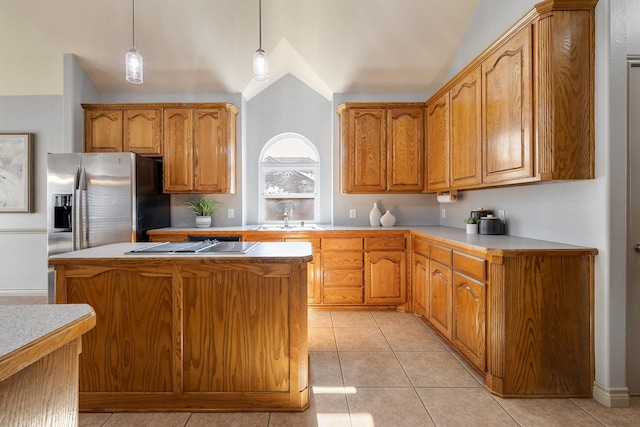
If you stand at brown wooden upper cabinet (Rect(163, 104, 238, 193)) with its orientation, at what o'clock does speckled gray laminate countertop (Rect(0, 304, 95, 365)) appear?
The speckled gray laminate countertop is roughly at 12 o'clock from the brown wooden upper cabinet.

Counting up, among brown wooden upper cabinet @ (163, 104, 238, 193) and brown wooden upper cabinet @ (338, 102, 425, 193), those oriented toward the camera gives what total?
2

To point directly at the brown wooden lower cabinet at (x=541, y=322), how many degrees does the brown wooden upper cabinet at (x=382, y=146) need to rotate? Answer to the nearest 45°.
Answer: approximately 45° to its left

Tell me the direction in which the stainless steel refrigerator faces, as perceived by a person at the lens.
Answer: facing the viewer and to the left of the viewer

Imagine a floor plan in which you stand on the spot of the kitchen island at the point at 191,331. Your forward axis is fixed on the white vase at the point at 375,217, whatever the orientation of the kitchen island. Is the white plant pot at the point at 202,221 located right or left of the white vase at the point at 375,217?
left

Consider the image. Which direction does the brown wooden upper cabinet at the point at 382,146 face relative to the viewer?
toward the camera

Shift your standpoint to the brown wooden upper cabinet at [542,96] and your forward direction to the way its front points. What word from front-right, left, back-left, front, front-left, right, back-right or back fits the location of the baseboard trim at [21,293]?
front-right

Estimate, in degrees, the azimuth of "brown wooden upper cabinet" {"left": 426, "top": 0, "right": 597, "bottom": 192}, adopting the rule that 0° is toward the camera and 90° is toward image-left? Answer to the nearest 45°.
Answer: approximately 45°

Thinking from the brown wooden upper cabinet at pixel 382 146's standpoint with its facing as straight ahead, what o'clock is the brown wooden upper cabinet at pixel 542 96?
the brown wooden upper cabinet at pixel 542 96 is roughly at 11 o'clock from the brown wooden upper cabinet at pixel 382 146.

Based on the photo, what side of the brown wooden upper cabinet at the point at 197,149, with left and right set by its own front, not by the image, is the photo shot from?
front

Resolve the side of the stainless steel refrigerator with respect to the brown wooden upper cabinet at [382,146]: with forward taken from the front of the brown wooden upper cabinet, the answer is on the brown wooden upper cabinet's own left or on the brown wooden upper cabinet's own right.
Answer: on the brown wooden upper cabinet's own right
